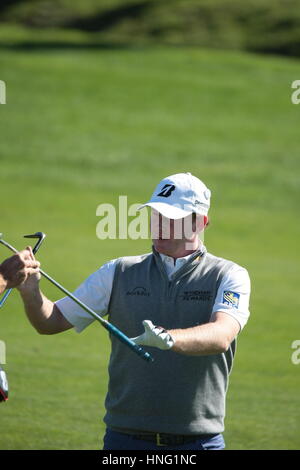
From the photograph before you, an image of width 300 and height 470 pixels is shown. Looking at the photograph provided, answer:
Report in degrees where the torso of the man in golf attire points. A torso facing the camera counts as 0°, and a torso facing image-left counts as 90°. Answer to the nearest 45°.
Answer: approximately 0°
